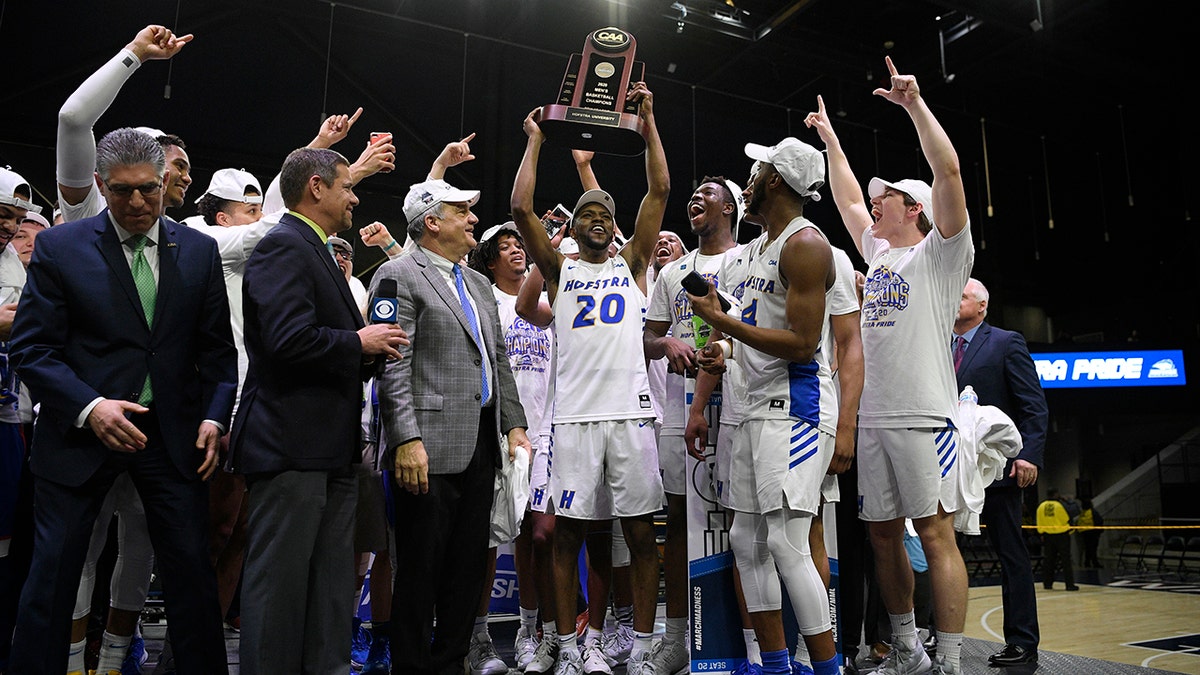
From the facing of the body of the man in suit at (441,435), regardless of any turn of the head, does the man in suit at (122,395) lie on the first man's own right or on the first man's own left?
on the first man's own right

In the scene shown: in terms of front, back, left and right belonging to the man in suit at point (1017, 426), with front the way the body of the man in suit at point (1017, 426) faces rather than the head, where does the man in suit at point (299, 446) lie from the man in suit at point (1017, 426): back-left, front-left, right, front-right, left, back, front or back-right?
front

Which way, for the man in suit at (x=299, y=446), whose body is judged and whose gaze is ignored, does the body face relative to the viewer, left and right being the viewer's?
facing to the right of the viewer

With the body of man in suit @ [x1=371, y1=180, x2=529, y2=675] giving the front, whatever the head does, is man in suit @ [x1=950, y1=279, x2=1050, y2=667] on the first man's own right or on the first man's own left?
on the first man's own left

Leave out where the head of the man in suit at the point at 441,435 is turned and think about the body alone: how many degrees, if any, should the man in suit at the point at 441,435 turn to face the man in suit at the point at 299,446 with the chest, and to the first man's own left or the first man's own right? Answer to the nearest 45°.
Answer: approximately 90° to the first man's own right

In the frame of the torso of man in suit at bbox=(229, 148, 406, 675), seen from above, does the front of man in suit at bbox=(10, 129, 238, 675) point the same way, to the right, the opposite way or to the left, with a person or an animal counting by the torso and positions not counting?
to the right

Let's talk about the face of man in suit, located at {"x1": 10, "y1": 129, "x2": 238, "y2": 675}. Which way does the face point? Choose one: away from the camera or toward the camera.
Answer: toward the camera

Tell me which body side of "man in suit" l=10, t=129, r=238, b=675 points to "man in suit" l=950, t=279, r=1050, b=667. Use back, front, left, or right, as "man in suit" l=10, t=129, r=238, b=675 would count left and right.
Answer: left

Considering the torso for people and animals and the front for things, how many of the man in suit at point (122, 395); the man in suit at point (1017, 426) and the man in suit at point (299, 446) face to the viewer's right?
1

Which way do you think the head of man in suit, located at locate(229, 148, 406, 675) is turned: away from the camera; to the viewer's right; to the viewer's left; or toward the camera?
to the viewer's right

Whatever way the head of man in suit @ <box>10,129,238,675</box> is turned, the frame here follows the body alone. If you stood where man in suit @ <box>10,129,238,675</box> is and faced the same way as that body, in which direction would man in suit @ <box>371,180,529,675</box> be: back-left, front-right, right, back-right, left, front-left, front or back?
left

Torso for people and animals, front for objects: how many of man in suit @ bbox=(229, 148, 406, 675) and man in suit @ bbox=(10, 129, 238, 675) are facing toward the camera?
1

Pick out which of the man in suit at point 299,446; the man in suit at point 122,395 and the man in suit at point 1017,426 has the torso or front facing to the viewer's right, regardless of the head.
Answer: the man in suit at point 299,446

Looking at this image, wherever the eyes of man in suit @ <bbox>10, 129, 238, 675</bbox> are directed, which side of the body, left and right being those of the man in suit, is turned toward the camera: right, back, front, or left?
front

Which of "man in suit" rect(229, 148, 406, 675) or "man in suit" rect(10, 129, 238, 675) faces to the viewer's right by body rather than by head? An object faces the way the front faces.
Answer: "man in suit" rect(229, 148, 406, 675)

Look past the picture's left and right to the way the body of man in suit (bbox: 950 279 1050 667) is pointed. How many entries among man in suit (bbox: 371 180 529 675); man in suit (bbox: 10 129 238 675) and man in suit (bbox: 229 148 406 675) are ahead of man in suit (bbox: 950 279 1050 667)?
3

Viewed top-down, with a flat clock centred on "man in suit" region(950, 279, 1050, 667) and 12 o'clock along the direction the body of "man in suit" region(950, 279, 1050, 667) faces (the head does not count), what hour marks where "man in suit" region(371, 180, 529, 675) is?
"man in suit" region(371, 180, 529, 675) is roughly at 12 o'clock from "man in suit" region(950, 279, 1050, 667).

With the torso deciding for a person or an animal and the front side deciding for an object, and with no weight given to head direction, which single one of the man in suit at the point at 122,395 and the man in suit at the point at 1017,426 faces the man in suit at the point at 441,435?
the man in suit at the point at 1017,426
